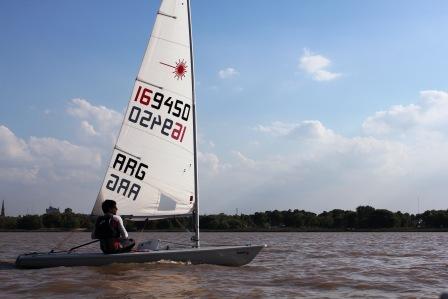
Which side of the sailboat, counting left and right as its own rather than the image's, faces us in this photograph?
right

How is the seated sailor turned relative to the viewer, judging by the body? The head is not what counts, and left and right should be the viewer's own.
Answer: facing away from the viewer and to the right of the viewer
